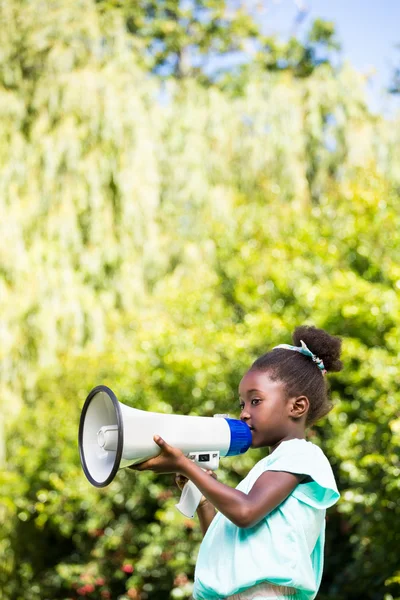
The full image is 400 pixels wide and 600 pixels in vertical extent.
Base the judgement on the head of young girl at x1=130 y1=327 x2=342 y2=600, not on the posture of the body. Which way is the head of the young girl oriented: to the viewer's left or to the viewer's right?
to the viewer's left

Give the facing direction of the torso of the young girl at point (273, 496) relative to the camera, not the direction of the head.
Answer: to the viewer's left
